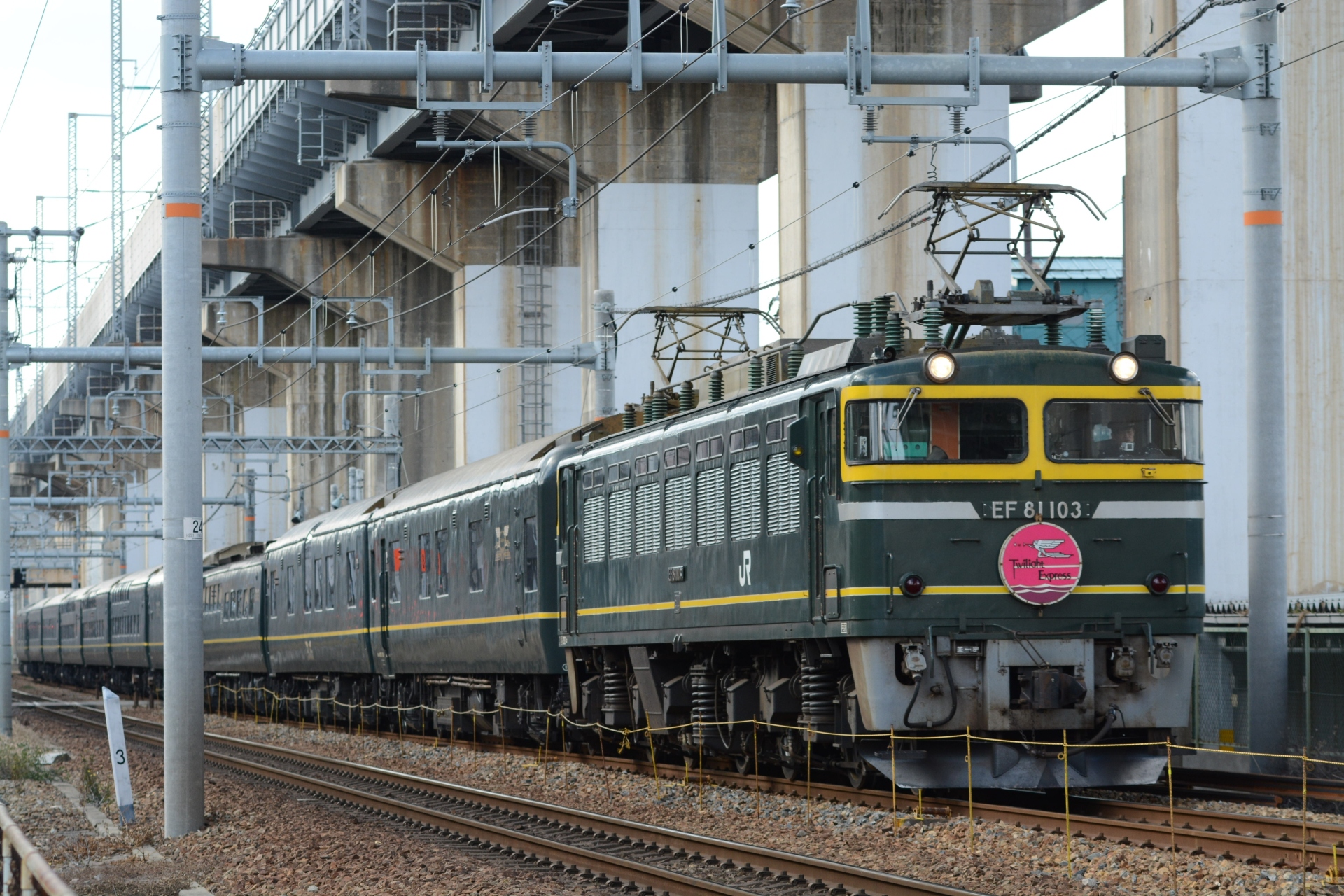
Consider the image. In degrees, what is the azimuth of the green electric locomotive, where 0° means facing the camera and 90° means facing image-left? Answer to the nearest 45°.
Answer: approximately 315°

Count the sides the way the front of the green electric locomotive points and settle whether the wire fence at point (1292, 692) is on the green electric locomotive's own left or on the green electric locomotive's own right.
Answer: on the green electric locomotive's own left

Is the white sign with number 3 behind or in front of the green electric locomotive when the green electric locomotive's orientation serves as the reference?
behind
